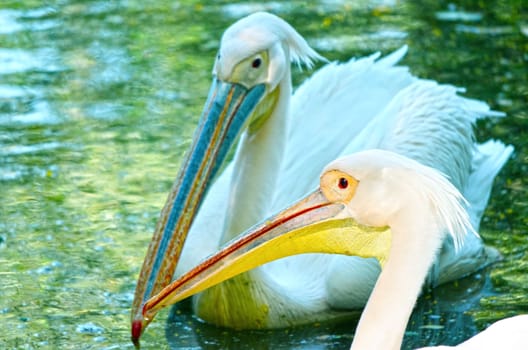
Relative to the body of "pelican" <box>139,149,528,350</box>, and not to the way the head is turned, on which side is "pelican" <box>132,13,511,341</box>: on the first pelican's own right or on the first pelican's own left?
on the first pelican's own right

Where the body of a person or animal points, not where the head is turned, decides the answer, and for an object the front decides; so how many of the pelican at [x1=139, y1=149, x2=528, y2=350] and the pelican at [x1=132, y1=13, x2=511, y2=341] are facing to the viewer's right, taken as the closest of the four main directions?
0

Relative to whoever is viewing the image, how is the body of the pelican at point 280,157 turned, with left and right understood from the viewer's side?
facing the viewer and to the left of the viewer

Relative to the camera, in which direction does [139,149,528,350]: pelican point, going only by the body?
to the viewer's left
